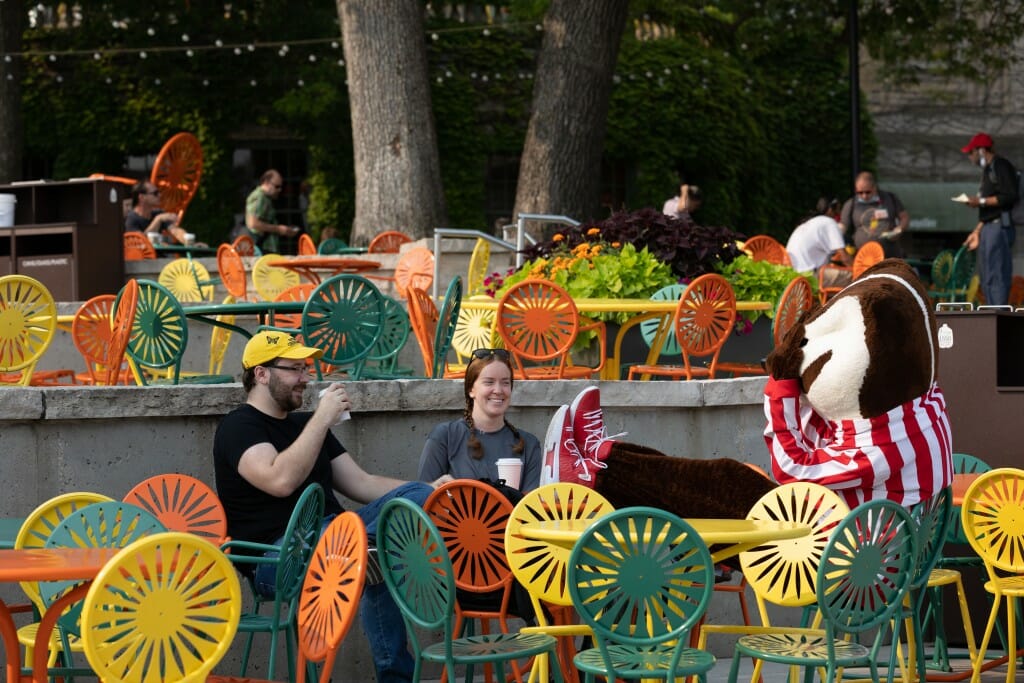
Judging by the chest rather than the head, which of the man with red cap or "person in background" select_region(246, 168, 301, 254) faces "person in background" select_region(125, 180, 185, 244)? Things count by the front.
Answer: the man with red cap

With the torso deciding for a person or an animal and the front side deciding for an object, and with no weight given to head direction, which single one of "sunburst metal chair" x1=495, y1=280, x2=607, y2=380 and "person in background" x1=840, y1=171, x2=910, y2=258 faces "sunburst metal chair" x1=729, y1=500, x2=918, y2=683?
the person in background

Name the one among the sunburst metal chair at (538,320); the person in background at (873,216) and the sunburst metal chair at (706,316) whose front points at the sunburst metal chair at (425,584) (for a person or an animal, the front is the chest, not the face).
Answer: the person in background

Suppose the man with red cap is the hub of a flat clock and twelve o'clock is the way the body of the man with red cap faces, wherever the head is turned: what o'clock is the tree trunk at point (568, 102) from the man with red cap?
The tree trunk is roughly at 12 o'clock from the man with red cap.

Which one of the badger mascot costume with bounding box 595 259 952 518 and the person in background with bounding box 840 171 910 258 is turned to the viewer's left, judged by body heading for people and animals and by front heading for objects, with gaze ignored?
the badger mascot costume

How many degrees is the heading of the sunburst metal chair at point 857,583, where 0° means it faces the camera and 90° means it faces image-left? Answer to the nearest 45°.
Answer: approximately 135°

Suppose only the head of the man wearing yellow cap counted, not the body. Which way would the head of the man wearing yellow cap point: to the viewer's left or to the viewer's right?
to the viewer's right

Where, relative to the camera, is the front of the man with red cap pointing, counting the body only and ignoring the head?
to the viewer's left

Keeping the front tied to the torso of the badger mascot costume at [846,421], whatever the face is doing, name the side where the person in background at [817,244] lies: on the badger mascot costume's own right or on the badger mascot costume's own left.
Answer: on the badger mascot costume's own right

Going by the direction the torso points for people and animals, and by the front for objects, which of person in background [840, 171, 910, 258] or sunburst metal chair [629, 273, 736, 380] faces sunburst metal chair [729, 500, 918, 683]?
the person in background

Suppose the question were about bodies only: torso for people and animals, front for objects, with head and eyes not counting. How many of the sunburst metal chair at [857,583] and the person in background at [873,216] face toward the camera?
1

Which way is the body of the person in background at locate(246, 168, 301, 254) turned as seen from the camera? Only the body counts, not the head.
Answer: to the viewer's right

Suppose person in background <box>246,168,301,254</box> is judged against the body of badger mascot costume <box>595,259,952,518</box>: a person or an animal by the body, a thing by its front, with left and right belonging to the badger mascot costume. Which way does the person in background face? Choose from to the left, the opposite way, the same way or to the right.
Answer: the opposite way
